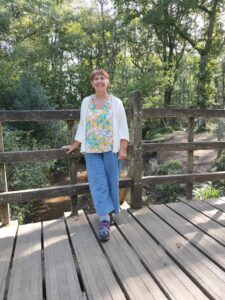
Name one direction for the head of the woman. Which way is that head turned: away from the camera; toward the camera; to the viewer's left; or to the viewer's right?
toward the camera

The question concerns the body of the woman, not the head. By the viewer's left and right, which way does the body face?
facing the viewer
